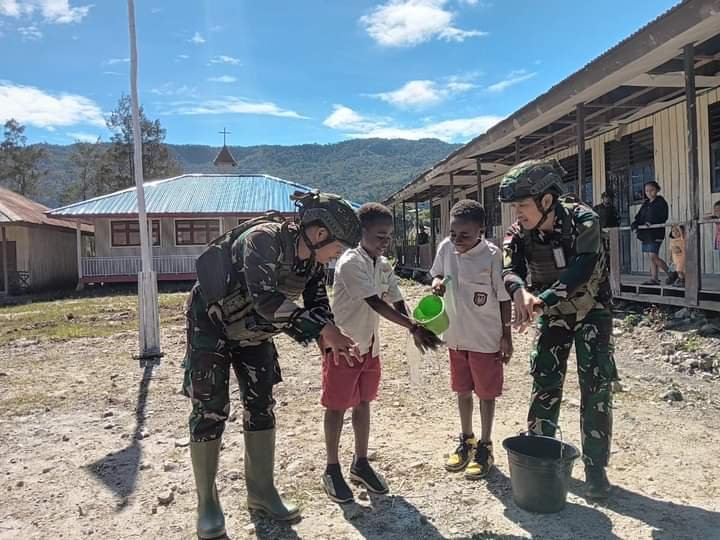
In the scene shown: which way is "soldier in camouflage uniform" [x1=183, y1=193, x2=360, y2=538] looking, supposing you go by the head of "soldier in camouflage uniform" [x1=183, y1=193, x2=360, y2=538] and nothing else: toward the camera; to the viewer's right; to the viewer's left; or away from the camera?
to the viewer's right

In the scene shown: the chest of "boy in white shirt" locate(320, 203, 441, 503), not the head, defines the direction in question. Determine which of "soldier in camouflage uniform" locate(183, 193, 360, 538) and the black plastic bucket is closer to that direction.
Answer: the black plastic bucket

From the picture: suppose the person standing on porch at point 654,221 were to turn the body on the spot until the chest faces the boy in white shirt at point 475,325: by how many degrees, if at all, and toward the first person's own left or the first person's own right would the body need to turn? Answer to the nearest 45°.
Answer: approximately 45° to the first person's own left

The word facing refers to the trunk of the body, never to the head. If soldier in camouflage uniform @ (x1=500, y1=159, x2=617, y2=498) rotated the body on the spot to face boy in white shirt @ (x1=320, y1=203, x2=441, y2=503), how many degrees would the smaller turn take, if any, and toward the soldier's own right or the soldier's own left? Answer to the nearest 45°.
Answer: approximately 45° to the soldier's own right

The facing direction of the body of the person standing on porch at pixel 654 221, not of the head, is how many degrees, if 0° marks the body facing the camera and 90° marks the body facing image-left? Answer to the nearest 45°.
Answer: approximately 45°

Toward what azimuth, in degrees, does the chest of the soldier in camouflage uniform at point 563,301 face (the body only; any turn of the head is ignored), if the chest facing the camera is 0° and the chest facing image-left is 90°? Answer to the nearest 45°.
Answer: approximately 45°

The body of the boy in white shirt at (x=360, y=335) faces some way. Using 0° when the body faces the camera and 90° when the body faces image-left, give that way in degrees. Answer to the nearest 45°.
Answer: approximately 315°

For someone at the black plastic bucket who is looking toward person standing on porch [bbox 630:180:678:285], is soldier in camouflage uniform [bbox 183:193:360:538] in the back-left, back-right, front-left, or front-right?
back-left
